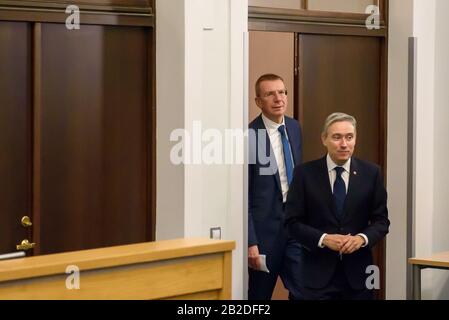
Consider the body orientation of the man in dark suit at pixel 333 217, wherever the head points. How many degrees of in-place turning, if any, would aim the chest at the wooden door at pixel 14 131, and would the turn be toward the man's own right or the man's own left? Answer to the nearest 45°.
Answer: approximately 90° to the man's own right

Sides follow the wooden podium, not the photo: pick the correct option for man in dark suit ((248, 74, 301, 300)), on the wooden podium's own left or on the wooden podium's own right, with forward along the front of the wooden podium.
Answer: on the wooden podium's own left

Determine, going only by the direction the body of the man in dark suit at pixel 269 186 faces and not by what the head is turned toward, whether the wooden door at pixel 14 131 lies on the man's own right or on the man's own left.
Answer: on the man's own right

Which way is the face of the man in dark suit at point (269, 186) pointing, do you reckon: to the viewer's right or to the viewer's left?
to the viewer's right

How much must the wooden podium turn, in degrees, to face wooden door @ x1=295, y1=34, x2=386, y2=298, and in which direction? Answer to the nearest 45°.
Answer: approximately 90° to its left

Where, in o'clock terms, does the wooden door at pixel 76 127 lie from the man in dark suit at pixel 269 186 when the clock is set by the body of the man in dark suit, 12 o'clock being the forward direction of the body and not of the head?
The wooden door is roughly at 4 o'clock from the man in dark suit.

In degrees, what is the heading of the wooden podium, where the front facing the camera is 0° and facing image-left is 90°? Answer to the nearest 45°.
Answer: approximately 315°

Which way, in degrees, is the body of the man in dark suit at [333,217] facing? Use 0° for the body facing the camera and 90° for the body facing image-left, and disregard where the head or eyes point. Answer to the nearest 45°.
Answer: approximately 0°

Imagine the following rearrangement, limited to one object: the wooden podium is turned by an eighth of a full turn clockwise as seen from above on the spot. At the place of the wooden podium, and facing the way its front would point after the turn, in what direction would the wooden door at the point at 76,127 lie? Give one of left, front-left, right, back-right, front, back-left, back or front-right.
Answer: back
